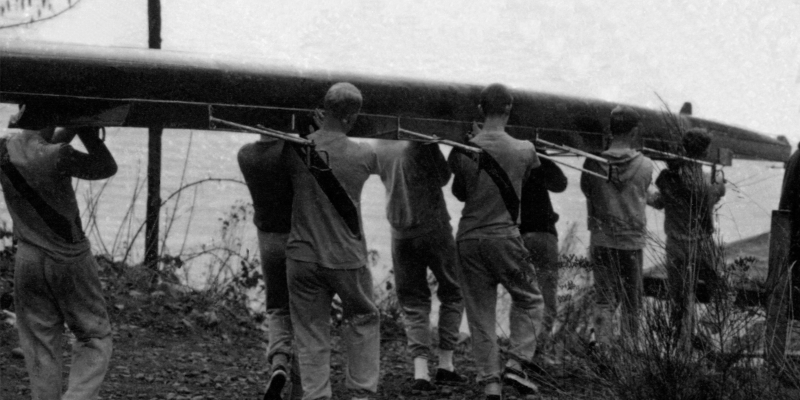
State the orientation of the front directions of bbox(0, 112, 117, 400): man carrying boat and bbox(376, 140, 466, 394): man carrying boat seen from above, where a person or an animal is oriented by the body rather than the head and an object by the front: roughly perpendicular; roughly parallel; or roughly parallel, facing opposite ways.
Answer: roughly parallel

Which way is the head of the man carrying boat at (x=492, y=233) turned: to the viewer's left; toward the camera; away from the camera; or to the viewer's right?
away from the camera

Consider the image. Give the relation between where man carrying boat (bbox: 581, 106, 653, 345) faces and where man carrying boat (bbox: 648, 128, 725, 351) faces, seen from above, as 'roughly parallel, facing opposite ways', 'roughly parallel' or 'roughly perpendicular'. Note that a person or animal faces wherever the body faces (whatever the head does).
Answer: roughly parallel

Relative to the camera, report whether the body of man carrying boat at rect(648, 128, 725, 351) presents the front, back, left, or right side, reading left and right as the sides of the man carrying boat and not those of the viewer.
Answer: back

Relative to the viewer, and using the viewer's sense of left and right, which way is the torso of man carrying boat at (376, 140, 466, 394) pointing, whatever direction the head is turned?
facing away from the viewer and to the right of the viewer

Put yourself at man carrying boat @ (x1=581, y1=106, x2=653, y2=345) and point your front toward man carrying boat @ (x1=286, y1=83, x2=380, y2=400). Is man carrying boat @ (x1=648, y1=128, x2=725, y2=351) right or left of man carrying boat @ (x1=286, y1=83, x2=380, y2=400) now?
left

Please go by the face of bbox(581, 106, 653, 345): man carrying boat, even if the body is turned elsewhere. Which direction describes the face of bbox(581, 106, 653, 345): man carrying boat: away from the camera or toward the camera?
away from the camera

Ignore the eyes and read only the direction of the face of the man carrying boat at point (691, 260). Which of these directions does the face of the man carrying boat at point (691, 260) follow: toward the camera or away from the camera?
away from the camera

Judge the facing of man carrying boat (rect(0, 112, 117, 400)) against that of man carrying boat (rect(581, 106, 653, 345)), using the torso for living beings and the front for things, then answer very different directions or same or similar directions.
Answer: same or similar directions

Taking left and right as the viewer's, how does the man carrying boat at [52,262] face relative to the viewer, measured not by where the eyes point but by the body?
facing away from the viewer and to the right of the viewer

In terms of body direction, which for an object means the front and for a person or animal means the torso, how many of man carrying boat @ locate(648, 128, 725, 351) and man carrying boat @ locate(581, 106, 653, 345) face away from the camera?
2

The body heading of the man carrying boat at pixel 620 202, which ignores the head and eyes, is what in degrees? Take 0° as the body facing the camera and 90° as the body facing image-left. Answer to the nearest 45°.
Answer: approximately 180°

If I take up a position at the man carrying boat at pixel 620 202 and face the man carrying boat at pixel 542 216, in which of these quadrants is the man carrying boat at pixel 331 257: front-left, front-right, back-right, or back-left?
front-left

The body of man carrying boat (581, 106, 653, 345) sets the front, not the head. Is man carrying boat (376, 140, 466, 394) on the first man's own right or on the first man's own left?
on the first man's own left

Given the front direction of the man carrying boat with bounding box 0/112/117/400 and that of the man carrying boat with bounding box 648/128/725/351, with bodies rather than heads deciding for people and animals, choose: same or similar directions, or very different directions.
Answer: same or similar directions
